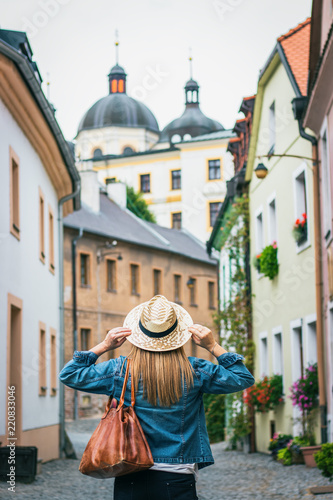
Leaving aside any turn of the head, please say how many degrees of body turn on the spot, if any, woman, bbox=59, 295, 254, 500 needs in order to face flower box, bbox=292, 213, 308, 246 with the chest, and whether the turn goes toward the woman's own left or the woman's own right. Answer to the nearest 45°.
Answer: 0° — they already face it

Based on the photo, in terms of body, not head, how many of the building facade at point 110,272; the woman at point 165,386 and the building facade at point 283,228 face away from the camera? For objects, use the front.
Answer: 1

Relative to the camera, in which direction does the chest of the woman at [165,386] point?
away from the camera

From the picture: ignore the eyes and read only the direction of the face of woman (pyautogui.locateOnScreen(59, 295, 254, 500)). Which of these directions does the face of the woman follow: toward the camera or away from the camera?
away from the camera

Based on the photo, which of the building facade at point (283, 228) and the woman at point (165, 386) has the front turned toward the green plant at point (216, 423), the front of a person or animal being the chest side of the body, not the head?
the woman

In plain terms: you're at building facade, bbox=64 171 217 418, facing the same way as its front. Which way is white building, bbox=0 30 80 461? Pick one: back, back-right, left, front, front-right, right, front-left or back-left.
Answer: front-right

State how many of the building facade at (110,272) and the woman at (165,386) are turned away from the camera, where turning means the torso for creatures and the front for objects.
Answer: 1

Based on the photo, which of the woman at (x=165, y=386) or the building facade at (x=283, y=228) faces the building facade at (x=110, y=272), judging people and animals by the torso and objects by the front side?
the woman

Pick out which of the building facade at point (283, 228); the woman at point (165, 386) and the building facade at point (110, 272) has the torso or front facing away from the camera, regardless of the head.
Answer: the woman

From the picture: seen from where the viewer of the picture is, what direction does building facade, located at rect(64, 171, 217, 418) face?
facing the viewer and to the right of the viewer

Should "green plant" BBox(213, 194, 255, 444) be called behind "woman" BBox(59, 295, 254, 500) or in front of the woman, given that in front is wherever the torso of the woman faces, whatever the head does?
in front

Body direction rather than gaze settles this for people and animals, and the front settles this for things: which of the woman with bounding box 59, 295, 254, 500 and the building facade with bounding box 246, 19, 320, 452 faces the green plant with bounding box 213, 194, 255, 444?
the woman

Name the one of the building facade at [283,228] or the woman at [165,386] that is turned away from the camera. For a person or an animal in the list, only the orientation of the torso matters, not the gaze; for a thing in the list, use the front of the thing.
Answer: the woman

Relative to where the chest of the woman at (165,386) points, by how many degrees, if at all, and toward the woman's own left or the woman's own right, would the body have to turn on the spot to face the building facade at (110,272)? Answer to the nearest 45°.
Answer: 0° — they already face it

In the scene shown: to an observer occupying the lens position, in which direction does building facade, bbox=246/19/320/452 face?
facing the viewer and to the left of the viewer

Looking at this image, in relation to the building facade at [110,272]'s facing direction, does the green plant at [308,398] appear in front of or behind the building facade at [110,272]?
in front

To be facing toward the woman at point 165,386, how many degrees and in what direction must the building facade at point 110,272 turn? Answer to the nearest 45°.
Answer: approximately 45° to its right
